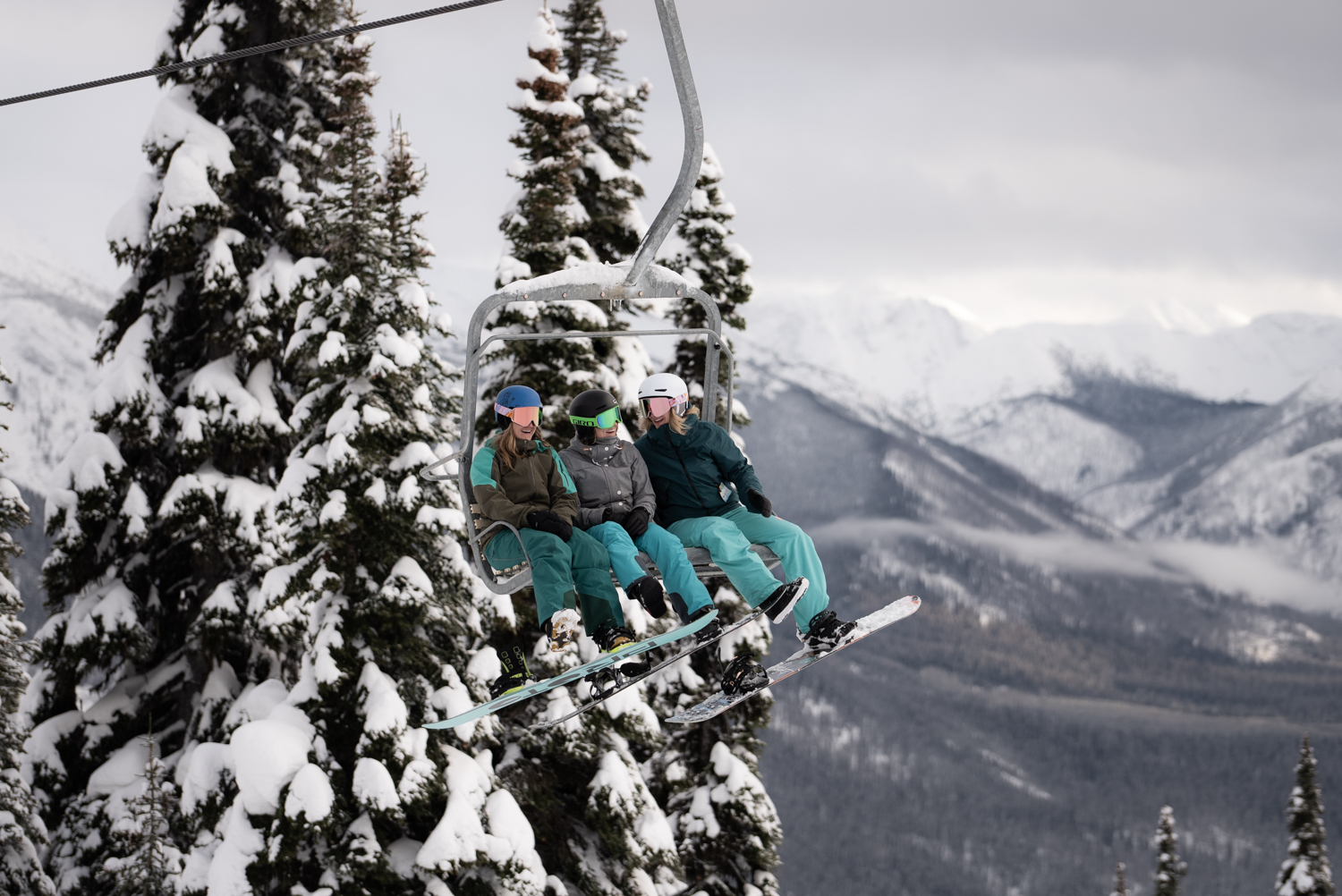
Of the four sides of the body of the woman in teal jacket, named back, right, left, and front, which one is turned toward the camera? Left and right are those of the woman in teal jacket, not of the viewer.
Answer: front

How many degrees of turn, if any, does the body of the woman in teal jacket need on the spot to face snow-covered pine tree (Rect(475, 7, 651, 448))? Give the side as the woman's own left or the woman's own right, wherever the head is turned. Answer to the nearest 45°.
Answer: approximately 180°

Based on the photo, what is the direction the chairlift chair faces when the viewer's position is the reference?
facing the viewer and to the right of the viewer

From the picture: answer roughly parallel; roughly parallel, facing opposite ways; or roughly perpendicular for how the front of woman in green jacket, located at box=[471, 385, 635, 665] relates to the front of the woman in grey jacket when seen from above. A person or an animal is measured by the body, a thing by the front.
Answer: roughly parallel

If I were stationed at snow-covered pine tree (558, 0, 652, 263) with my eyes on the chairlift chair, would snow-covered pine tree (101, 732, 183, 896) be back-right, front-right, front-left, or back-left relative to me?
front-right

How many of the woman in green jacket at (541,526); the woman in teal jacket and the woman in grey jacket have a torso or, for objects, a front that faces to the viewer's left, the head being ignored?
0

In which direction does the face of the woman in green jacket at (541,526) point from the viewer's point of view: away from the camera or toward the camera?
toward the camera

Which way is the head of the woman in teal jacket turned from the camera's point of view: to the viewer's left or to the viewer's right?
to the viewer's left

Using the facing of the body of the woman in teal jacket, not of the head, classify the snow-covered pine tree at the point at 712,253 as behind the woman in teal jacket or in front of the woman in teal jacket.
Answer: behind

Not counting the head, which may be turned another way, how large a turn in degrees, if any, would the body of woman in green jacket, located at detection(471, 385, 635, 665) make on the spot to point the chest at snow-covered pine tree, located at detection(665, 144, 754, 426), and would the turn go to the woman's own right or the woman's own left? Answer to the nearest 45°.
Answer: approximately 135° to the woman's own left

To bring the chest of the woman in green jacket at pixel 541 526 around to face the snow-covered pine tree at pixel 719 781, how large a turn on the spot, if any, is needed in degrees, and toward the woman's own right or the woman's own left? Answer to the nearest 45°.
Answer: approximately 135° to the woman's own left
